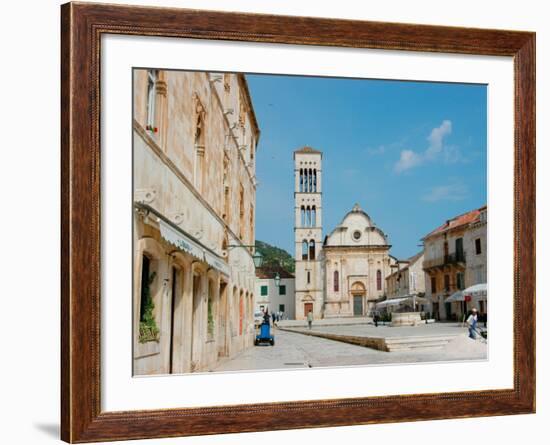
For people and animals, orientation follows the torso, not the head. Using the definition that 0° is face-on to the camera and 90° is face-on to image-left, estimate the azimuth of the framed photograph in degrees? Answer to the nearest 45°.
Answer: approximately 315°
